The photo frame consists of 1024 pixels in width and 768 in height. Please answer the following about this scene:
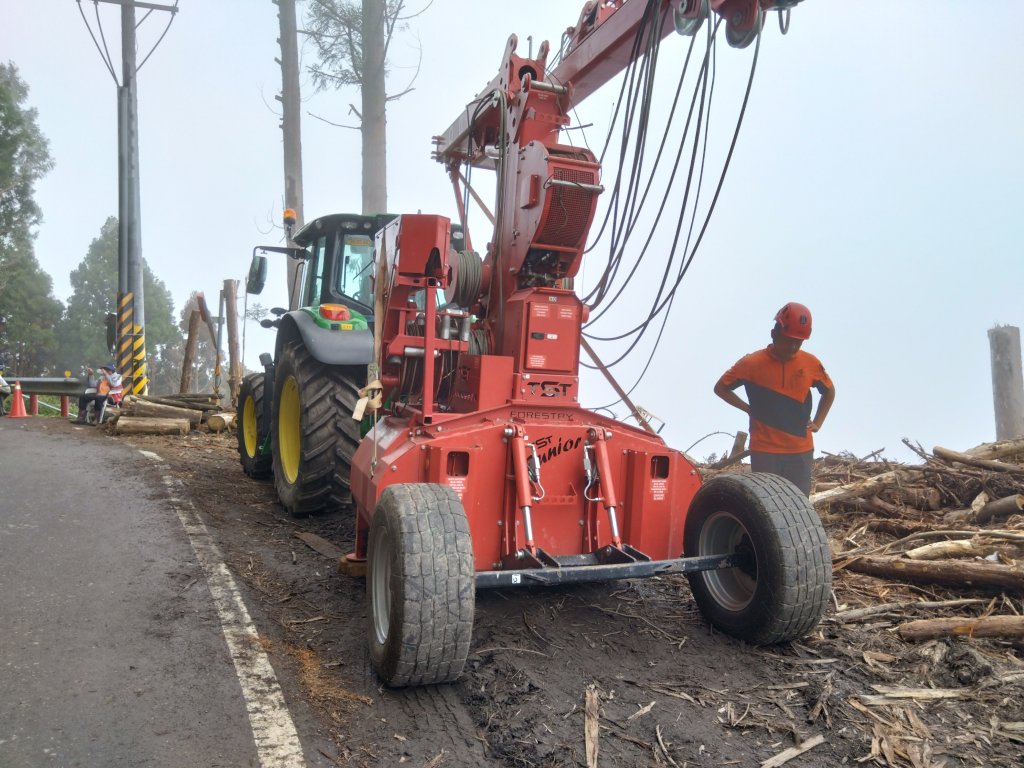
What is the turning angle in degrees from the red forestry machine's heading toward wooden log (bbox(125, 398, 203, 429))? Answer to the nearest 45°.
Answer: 0° — it already faces it

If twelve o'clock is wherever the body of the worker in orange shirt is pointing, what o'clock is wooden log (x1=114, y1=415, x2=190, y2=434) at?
The wooden log is roughly at 4 o'clock from the worker in orange shirt.

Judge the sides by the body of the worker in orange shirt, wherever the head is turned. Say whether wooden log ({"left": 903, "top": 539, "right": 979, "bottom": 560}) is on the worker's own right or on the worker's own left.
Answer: on the worker's own left

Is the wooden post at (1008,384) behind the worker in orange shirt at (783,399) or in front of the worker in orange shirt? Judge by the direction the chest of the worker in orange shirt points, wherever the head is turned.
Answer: behind

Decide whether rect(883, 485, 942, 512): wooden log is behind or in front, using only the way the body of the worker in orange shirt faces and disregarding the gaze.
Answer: behind

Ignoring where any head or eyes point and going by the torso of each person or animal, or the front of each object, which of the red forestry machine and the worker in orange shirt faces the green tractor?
the red forestry machine

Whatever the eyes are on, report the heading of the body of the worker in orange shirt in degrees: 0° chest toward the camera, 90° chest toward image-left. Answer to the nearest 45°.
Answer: approximately 0°

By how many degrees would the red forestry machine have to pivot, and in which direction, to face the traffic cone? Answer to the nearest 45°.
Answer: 0° — it already faces it

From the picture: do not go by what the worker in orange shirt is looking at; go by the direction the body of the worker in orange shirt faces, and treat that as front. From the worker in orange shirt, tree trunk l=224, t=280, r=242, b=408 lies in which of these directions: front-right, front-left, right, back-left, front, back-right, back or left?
back-right

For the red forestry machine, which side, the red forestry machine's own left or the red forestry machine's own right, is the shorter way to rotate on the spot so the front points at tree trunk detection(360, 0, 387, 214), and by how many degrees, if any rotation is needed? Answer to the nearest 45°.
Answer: approximately 45° to the red forestry machine's own right

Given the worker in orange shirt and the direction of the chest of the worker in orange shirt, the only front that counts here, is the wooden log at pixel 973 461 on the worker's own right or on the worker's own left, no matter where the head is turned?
on the worker's own left

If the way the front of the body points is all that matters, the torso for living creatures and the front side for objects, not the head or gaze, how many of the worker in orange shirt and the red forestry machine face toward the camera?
1

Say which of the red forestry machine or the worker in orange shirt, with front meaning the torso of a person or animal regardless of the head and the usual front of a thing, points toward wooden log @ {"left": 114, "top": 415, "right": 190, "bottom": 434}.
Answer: the red forestry machine

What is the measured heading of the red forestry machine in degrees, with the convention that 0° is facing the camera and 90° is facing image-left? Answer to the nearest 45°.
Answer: approximately 135°

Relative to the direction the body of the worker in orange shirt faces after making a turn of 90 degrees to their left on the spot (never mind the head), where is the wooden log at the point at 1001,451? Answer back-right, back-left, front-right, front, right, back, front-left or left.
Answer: front-left
